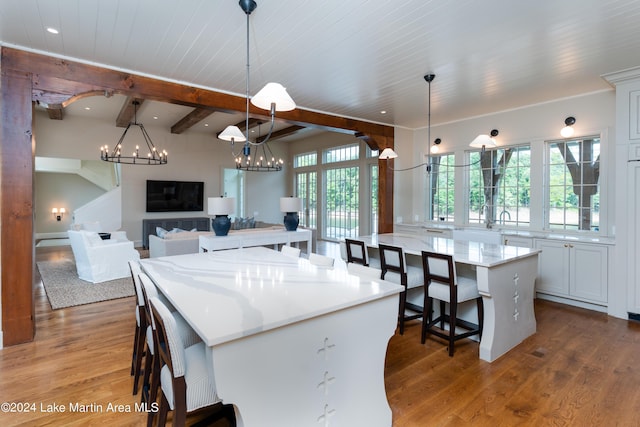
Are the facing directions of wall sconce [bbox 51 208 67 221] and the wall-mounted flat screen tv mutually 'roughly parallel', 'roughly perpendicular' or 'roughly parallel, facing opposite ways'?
roughly parallel

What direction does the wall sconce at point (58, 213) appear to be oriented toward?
toward the camera

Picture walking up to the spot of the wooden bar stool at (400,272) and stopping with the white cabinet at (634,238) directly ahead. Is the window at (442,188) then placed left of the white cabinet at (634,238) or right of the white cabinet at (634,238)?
left

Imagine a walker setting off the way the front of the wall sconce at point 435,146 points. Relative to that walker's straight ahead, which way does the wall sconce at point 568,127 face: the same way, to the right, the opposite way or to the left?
the same way

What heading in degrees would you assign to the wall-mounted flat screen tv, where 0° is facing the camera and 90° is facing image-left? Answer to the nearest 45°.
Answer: approximately 0°

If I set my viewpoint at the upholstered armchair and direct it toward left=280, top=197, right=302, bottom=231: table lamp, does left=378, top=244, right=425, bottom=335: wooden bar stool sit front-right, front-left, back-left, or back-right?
front-right

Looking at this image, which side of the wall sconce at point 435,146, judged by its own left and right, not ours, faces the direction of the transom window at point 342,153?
right

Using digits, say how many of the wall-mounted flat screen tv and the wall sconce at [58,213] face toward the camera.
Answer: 2

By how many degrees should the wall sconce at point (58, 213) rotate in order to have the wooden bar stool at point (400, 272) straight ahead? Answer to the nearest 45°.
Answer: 0° — it already faces it

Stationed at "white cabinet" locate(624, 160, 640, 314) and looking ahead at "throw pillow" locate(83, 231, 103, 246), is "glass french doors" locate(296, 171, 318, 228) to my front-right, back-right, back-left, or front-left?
front-right

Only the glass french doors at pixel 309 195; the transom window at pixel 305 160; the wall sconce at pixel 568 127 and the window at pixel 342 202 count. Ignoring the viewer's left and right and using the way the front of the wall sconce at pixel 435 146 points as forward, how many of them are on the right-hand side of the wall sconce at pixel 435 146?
3

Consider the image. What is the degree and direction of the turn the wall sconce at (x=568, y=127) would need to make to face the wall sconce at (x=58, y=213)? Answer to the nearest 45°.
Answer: approximately 45° to its right

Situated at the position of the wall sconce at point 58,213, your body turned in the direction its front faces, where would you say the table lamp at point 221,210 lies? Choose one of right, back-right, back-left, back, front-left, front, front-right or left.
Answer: front

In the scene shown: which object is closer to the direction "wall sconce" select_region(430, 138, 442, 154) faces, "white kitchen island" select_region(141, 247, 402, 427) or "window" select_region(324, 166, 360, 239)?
the white kitchen island

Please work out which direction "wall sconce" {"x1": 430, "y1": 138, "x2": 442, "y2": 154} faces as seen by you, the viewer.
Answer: facing the viewer and to the left of the viewer

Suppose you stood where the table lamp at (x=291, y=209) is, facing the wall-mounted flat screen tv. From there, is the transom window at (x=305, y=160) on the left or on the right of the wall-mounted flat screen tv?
right
